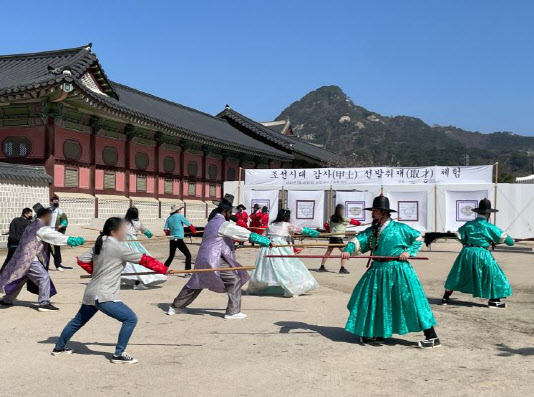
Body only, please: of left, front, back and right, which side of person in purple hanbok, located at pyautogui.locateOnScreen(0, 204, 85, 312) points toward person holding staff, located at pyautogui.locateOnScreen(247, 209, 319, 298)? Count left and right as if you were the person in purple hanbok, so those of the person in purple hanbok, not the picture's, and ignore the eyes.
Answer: front

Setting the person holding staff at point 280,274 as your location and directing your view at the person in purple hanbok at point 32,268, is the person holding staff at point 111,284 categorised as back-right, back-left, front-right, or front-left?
front-left

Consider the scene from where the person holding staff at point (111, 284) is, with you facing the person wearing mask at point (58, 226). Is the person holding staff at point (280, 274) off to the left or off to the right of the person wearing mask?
right

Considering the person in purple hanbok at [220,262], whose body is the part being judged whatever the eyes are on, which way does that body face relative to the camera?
to the viewer's right

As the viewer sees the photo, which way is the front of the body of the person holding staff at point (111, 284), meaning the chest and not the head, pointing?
to the viewer's right

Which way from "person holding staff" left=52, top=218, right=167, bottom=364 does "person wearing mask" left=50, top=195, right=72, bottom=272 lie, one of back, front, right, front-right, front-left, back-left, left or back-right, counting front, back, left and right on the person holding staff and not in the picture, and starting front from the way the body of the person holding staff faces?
left

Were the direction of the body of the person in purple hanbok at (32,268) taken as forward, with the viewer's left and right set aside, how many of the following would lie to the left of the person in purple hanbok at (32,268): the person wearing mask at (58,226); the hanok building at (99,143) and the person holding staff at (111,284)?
2

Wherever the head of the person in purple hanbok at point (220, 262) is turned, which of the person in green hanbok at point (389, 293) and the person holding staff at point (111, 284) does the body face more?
the person in green hanbok

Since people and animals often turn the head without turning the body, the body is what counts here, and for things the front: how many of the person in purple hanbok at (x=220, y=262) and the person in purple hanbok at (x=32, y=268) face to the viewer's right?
2

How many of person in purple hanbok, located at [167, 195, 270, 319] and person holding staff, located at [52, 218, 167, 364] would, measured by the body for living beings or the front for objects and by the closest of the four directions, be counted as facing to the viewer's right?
2

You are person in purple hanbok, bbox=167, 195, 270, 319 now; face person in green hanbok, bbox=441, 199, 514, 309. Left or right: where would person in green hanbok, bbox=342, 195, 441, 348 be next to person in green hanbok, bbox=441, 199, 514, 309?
right

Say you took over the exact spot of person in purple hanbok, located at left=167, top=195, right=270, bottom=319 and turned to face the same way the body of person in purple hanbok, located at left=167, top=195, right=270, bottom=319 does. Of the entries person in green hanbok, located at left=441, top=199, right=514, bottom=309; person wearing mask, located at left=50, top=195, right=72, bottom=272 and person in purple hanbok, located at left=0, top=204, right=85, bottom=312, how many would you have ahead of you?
1

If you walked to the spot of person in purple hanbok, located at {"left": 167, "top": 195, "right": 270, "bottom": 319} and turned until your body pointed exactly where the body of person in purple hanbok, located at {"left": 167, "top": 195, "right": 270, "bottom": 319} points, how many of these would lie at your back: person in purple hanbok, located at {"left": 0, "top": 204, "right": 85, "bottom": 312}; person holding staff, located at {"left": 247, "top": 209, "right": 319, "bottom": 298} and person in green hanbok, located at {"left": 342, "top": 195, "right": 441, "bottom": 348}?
1

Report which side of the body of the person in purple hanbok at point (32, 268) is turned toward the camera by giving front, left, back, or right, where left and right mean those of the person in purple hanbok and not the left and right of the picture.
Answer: right

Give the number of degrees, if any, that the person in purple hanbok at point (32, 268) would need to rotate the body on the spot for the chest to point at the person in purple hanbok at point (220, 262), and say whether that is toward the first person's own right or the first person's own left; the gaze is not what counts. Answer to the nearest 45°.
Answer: approximately 45° to the first person's own right

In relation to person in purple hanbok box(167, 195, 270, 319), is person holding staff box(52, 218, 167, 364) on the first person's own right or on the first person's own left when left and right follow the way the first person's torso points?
on the first person's own right

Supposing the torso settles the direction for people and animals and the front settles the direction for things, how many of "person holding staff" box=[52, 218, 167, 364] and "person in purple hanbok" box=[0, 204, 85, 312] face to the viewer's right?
2
